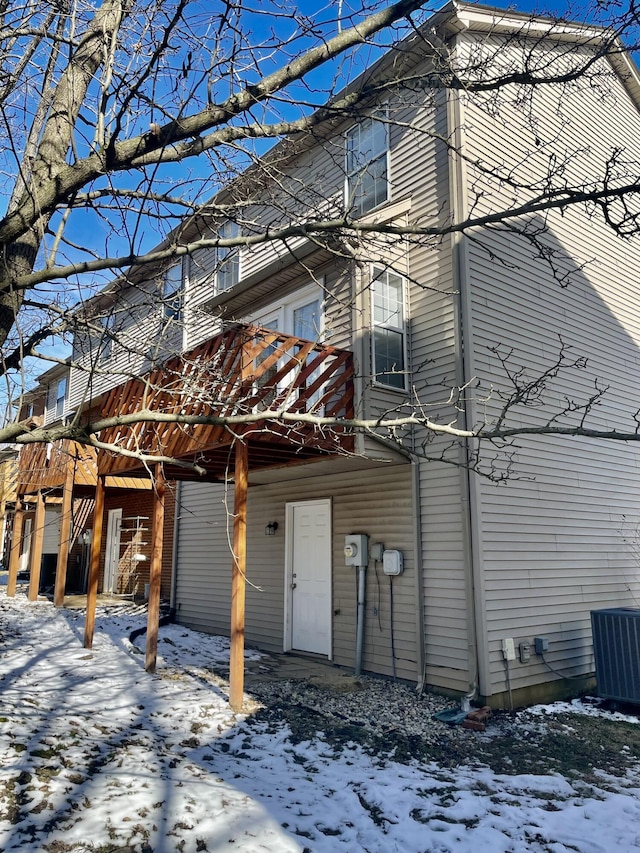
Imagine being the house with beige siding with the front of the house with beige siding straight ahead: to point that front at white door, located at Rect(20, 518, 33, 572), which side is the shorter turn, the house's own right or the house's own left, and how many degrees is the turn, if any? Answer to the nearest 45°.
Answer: approximately 90° to the house's own right

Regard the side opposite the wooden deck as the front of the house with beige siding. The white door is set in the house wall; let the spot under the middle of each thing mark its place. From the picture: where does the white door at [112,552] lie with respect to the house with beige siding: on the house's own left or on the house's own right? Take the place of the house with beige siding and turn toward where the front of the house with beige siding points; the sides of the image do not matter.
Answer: on the house's own left

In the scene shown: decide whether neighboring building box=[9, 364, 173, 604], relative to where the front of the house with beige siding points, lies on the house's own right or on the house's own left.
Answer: on the house's own right
